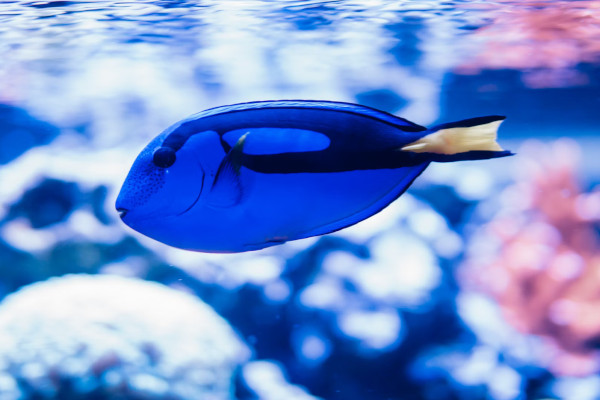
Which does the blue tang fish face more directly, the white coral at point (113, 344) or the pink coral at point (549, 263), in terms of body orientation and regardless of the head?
the white coral

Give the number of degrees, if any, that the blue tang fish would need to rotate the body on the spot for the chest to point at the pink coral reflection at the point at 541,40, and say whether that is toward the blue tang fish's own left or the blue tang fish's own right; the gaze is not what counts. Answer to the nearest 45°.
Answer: approximately 135° to the blue tang fish's own right

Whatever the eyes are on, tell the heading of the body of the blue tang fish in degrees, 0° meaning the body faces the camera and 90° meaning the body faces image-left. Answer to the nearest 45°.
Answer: approximately 90°

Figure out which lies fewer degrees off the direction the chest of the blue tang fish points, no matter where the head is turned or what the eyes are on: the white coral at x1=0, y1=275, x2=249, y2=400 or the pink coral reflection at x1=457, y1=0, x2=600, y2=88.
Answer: the white coral

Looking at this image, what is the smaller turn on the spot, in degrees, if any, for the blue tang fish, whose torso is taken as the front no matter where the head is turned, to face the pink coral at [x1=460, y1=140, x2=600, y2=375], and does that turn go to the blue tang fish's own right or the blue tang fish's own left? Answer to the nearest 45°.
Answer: approximately 135° to the blue tang fish's own right
